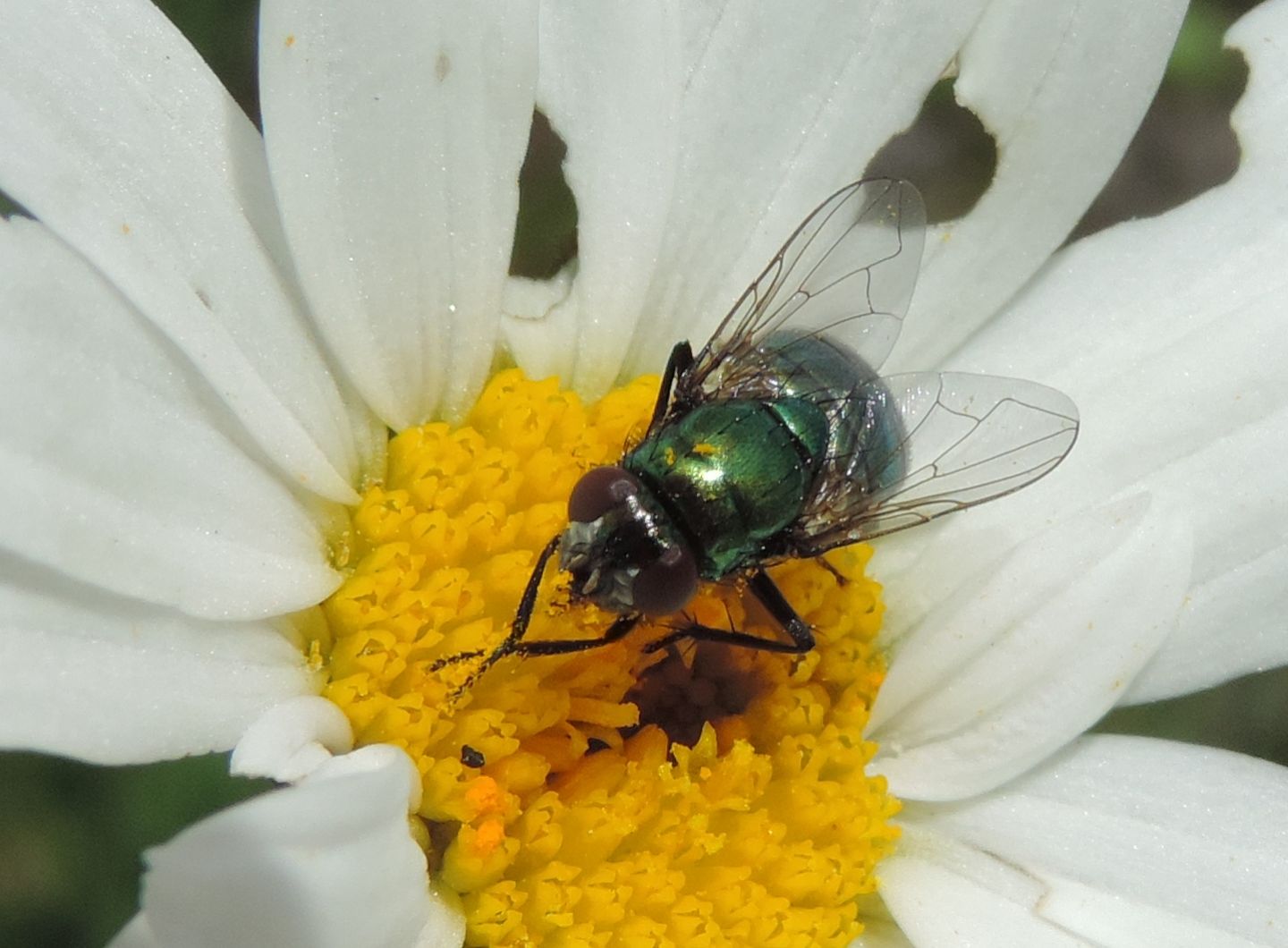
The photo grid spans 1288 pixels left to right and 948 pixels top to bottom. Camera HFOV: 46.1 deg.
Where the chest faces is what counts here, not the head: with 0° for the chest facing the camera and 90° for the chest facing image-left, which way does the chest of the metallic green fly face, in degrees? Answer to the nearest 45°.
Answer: approximately 45°
